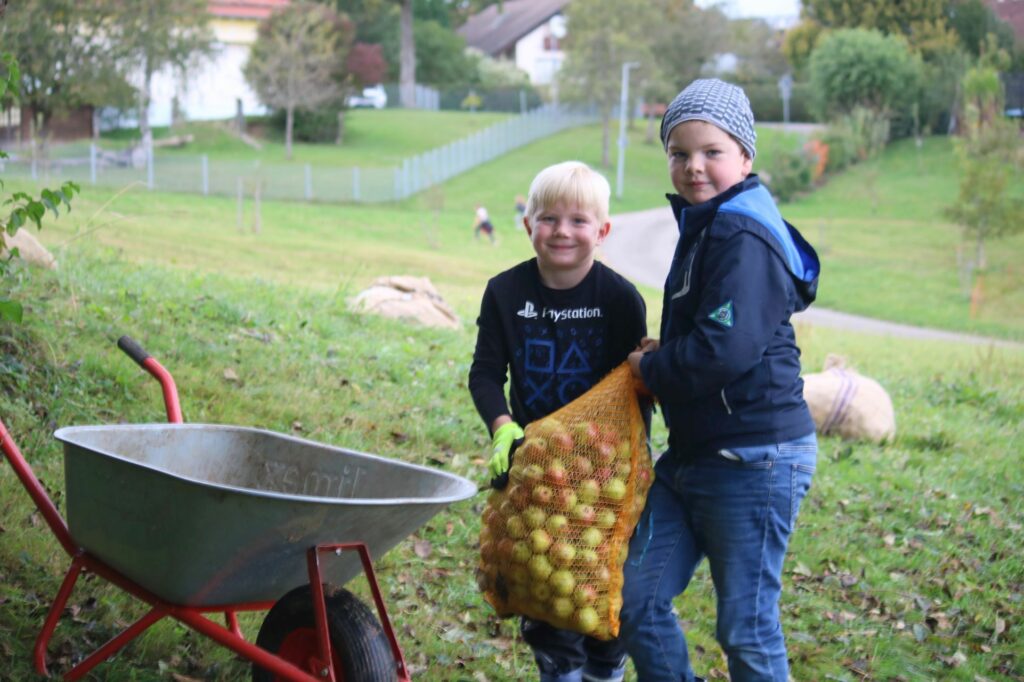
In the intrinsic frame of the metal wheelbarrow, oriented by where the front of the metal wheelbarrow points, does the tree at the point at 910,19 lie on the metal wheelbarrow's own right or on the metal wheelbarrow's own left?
on the metal wheelbarrow's own left

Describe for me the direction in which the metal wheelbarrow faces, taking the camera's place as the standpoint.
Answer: facing the viewer and to the right of the viewer

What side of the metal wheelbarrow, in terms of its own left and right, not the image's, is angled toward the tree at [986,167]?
left

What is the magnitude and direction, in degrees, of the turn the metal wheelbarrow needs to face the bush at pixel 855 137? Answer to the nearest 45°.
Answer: approximately 90° to its left

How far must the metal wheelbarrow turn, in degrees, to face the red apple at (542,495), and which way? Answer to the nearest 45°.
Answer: approximately 45° to its left

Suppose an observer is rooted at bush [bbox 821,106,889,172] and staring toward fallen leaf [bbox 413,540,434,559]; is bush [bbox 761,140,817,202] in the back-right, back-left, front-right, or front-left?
front-right

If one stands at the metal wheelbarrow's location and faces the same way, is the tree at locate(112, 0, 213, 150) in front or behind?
behind

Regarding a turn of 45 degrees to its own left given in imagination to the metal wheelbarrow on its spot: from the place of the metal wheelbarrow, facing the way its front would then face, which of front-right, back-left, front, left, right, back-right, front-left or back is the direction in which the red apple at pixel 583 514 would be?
front

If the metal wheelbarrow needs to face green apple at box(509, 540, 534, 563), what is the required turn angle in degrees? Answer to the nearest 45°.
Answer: approximately 45° to its left

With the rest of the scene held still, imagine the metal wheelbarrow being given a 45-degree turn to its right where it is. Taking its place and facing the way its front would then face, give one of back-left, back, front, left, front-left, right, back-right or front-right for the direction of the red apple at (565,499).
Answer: left

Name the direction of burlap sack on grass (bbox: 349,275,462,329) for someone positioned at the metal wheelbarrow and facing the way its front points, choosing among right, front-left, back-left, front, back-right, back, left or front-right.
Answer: back-left

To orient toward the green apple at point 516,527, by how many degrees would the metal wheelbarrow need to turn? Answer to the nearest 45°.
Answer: approximately 45° to its left

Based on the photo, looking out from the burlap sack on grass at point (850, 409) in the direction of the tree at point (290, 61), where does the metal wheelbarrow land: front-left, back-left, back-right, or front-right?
back-left

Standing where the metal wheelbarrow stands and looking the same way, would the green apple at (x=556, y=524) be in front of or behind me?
in front

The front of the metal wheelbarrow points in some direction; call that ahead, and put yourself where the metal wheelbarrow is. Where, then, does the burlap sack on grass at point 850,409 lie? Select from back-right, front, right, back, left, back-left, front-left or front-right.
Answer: left
